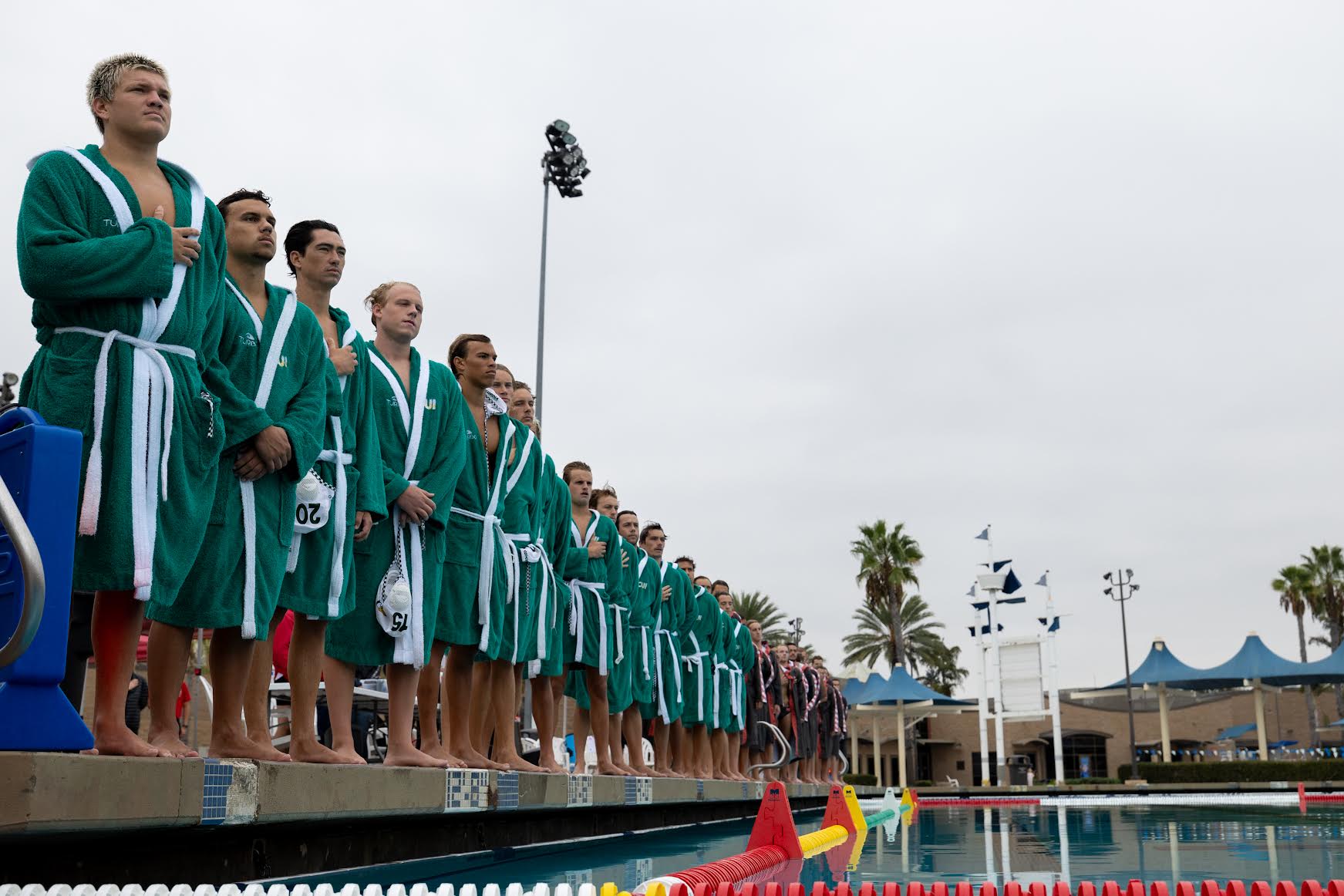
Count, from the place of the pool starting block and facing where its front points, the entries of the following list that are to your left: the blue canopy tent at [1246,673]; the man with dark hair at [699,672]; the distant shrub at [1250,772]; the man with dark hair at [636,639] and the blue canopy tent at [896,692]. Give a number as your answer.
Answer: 5

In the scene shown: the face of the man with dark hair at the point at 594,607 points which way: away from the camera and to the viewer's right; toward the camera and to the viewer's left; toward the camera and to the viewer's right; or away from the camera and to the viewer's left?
toward the camera and to the viewer's right

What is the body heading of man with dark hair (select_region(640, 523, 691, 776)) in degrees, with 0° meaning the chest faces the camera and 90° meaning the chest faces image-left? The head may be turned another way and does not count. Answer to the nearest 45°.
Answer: approximately 315°

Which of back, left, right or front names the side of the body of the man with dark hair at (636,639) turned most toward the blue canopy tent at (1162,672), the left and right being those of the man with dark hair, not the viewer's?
left

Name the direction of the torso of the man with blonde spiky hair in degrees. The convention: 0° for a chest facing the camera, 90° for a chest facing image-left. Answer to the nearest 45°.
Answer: approximately 315°

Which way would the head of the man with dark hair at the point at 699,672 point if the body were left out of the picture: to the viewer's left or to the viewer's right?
to the viewer's right

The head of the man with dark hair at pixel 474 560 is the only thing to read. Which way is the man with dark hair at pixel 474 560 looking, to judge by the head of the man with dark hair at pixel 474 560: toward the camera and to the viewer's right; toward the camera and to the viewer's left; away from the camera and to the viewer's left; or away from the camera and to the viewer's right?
toward the camera and to the viewer's right

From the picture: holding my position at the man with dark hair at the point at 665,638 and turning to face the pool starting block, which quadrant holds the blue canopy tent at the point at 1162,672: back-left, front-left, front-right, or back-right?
back-left

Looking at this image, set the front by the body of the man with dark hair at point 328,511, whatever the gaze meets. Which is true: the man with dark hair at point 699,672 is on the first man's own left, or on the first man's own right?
on the first man's own left

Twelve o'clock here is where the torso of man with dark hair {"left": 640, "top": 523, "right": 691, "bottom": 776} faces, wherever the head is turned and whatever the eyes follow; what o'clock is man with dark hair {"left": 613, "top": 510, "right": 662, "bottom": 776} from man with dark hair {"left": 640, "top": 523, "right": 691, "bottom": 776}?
man with dark hair {"left": 613, "top": 510, "right": 662, "bottom": 776} is roughly at 2 o'clock from man with dark hair {"left": 640, "top": 523, "right": 691, "bottom": 776}.

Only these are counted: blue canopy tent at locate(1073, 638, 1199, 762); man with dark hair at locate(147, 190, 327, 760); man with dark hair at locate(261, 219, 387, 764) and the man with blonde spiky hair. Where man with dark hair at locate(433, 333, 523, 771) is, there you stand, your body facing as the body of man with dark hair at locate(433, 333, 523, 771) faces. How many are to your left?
1

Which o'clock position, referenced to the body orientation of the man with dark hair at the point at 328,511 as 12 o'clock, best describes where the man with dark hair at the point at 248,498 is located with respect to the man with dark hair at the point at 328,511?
the man with dark hair at the point at 248,498 is roughly at 2 o'clock from the man with dark hair at the point at 328,511.
